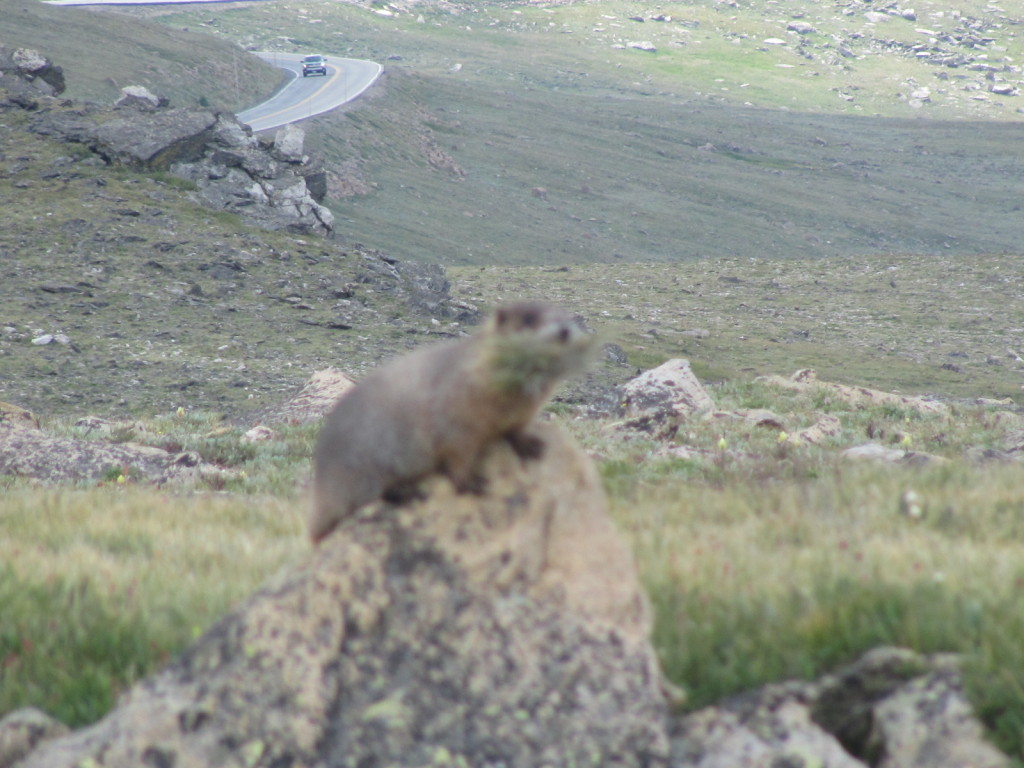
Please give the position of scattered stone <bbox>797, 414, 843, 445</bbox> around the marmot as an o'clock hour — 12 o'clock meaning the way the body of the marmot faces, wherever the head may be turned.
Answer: The scattered stone is roughly at 10 o'clock from the marmot.

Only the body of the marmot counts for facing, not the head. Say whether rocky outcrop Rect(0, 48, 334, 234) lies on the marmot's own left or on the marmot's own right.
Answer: on the marmot's own left

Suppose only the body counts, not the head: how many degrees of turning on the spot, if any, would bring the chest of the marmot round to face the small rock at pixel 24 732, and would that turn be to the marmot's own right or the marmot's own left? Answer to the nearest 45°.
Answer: approximately 135° to the marmot's own right

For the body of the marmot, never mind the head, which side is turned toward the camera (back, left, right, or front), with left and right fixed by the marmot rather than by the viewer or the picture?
right

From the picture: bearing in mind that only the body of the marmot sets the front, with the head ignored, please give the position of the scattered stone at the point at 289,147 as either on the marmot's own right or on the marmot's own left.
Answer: on the marmot's own left

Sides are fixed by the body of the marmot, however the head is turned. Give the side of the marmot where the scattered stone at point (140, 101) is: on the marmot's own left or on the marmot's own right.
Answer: on the marmot's own left

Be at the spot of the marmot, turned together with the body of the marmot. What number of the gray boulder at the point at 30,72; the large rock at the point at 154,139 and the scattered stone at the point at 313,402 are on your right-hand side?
0

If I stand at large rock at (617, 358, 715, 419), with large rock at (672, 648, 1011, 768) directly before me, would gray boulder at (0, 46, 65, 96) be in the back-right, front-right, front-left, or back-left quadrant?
back-right

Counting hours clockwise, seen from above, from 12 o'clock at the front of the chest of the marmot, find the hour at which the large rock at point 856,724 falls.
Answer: The large rock is roughly at 1 o'clock from the marmot.

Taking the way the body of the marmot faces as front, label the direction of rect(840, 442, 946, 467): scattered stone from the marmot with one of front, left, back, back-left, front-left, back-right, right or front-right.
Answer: front-left

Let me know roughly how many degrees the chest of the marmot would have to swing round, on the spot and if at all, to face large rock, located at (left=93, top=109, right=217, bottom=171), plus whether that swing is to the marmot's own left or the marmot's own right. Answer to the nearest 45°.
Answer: approximately 90° to the marmot's own left
